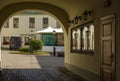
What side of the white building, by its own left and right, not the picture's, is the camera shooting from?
front

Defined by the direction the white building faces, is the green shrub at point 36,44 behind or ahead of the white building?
ahead

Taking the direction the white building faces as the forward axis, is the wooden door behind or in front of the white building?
in front
